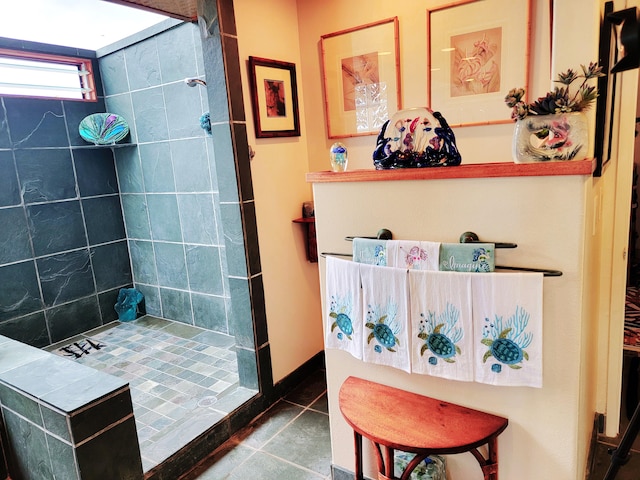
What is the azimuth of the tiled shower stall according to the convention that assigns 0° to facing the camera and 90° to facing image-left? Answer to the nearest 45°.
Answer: approximately 315°

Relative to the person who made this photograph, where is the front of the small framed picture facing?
facing the viewer and to the right of the viewer

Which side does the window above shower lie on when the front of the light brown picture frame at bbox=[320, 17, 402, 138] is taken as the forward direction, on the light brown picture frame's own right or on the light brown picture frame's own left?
on the light brown picture frame's own right

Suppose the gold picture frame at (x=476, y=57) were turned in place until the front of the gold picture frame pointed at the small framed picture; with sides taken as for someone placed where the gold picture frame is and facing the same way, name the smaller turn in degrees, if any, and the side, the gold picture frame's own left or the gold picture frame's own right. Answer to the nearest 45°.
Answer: approximately 45° to the gold picture frame's own right

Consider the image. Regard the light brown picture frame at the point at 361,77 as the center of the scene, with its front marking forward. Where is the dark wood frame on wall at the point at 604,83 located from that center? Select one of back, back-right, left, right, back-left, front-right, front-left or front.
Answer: left

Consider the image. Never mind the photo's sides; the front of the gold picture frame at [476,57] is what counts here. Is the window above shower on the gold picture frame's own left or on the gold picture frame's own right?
on the gold picture frame's own right

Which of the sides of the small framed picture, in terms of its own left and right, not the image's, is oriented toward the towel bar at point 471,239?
front

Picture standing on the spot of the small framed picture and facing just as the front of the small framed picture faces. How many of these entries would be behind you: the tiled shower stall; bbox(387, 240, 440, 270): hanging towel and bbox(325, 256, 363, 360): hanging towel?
1

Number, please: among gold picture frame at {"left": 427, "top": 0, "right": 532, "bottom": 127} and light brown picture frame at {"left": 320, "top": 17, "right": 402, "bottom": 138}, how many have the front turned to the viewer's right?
0

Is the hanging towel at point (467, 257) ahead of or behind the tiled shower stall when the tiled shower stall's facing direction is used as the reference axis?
ahead

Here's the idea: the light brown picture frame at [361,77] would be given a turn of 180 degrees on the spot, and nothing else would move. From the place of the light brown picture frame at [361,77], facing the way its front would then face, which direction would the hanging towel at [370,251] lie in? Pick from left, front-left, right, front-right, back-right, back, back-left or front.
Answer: back-right

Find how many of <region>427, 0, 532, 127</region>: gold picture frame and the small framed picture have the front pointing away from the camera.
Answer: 0

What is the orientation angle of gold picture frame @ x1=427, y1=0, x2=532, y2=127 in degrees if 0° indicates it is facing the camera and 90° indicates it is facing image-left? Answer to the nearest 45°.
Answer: approximately 45°

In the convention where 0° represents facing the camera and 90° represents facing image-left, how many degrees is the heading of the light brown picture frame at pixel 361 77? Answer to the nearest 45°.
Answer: approximately 45°
